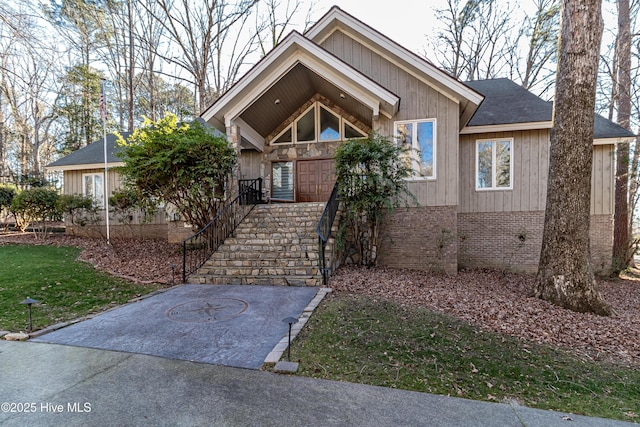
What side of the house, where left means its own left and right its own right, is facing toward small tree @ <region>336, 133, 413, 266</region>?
front

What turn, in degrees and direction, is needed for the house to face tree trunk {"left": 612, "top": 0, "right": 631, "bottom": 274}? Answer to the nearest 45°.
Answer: approximately 135° to its left

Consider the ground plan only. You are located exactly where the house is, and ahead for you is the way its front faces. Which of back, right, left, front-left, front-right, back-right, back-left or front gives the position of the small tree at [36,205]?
right

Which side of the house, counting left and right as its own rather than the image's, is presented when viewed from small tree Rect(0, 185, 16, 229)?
right

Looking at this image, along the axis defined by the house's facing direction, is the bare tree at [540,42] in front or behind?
behind

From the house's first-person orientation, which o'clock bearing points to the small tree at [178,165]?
The small tree is roughly at 2 o'clock from the house.

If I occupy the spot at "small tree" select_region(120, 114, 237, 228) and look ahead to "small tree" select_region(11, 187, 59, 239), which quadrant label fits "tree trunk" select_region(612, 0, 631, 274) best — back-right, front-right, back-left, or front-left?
back-right

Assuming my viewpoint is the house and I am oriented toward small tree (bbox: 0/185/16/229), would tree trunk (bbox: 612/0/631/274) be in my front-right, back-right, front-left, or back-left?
back-right

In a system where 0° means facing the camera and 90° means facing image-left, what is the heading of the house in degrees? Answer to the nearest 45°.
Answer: approximately 0°

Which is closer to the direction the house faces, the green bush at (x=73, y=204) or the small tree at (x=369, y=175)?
the small tree

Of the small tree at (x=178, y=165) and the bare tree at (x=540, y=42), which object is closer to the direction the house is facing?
the small tree

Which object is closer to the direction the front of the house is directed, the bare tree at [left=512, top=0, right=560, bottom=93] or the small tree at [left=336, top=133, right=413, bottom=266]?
the small tree

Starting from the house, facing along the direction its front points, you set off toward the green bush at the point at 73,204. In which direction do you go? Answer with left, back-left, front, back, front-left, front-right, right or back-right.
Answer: right
